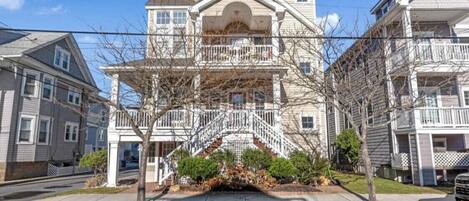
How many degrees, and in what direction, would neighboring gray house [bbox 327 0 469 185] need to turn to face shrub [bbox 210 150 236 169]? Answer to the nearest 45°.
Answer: approximately 45° to its right

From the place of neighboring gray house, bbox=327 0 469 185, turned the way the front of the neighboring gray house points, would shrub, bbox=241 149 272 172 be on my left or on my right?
on my right

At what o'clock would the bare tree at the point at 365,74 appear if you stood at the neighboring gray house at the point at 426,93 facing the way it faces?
The bare tree is roughly at 1 o'clock from the neighboring gray house.

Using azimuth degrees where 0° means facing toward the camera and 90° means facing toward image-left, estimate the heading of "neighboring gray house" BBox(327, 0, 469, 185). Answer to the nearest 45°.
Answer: approximately 0°

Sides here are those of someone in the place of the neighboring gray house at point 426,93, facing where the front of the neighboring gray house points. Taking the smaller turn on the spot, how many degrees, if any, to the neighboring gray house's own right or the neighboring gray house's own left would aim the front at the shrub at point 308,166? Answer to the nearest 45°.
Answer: approximately 45° to the neighboring gray house's own right

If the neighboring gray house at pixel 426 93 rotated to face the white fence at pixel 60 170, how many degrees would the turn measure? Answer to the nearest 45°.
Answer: approximately 90° to its right

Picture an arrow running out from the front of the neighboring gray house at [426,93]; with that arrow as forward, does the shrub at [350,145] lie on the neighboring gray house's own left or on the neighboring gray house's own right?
on the neighboring gray house's own right

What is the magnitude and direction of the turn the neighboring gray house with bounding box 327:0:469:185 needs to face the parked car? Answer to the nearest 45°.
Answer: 0° — it already faces it

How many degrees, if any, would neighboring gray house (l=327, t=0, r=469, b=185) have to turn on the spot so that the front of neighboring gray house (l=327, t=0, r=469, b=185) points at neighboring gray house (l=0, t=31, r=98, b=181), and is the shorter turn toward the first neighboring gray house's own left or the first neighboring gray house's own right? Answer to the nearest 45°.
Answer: approximately 90° to the first neighboring gray house's own right

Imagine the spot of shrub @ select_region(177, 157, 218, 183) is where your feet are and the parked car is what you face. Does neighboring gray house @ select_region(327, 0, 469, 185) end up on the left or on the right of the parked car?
left

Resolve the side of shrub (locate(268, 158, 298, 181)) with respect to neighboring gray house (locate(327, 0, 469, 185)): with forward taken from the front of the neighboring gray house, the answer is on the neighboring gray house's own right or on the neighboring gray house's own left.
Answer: on the neighboring gray house's own right
